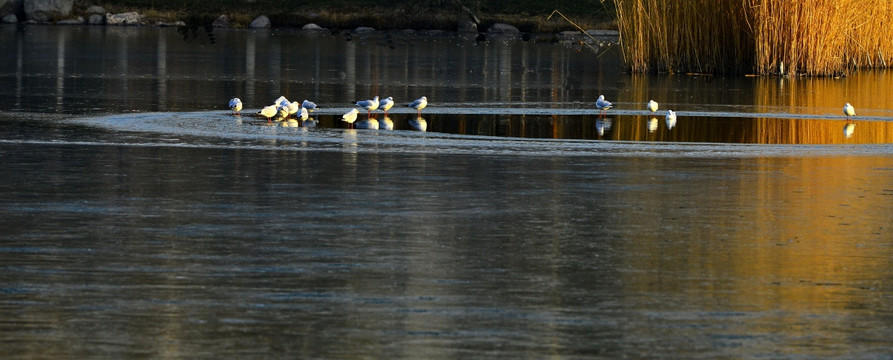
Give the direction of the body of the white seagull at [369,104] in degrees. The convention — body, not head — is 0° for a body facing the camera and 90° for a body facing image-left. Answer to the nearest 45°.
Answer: approximately 270°

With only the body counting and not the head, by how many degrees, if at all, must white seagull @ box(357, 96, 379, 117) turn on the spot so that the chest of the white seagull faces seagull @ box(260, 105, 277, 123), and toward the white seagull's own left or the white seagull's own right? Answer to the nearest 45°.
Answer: approximately 135° to the white seagull's own right
